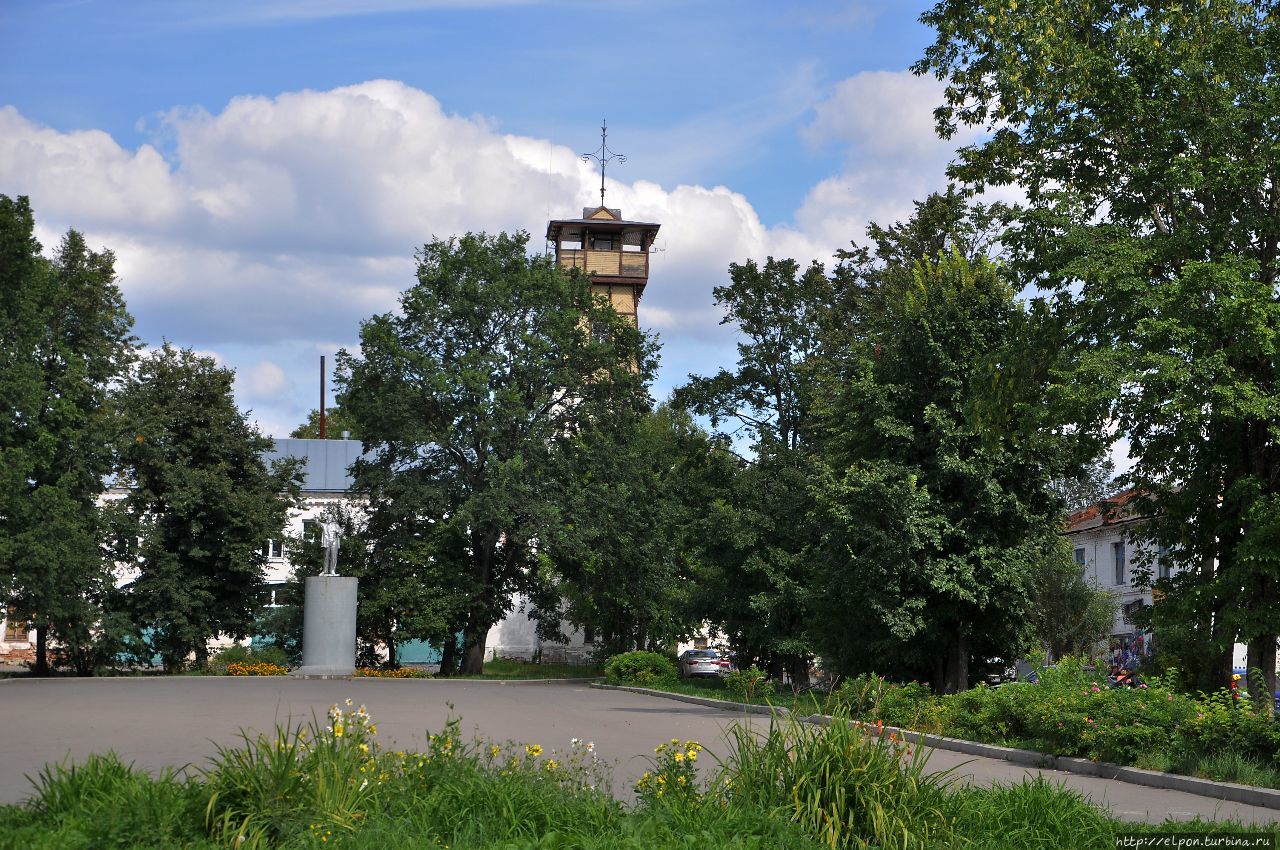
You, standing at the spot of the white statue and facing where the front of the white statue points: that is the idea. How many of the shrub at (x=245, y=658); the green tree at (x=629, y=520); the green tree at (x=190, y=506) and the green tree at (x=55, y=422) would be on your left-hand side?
1

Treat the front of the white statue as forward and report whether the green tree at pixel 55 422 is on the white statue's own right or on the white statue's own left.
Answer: on the white statue's own right

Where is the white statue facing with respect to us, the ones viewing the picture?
facing the viewer

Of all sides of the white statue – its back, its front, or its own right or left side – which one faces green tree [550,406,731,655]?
left

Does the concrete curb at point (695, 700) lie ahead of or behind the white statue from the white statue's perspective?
ahead

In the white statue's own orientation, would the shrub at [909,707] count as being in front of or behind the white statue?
in front

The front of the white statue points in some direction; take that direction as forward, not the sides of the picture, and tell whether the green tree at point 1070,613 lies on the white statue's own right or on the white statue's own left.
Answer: on the white statue's own left
